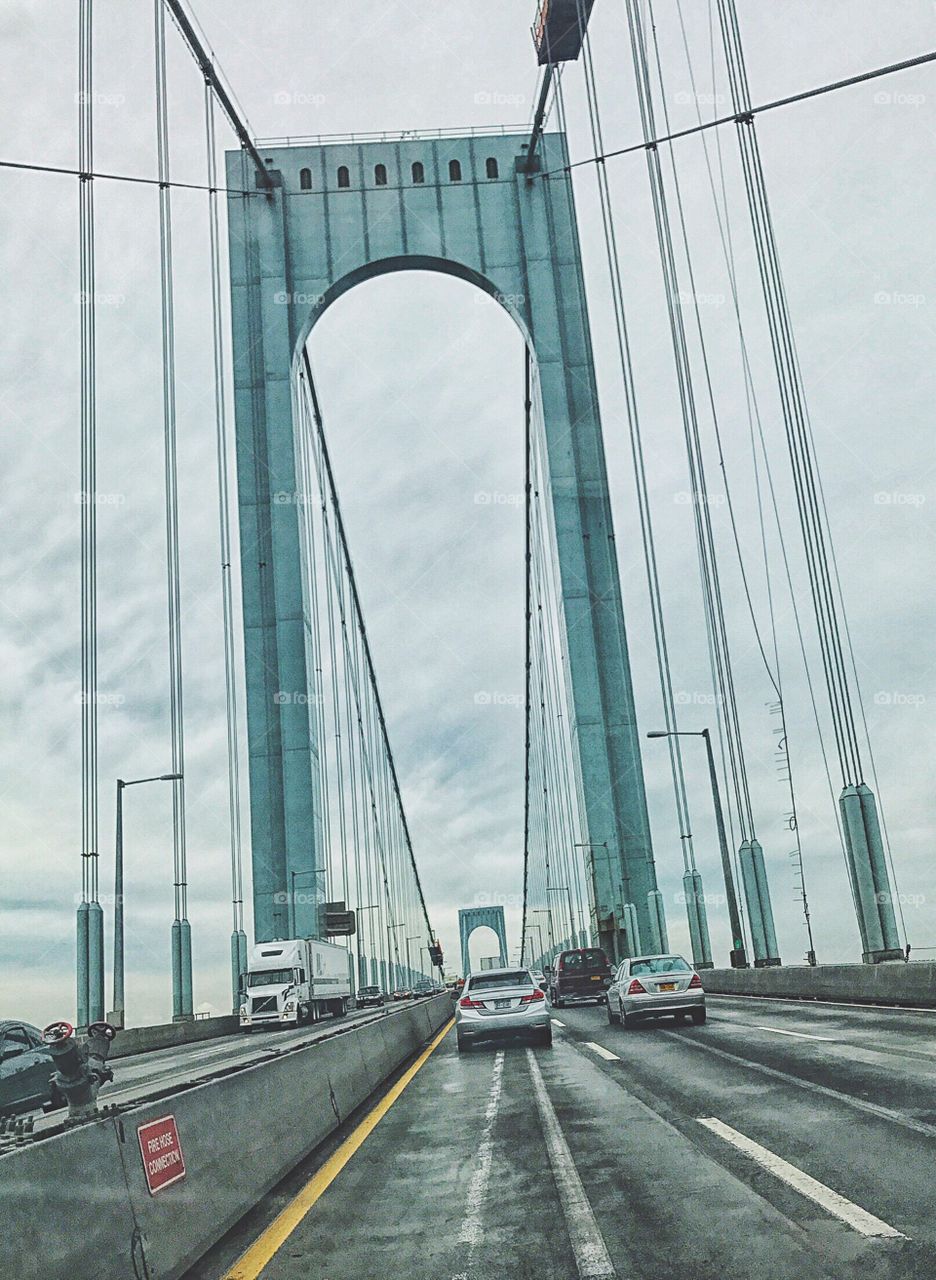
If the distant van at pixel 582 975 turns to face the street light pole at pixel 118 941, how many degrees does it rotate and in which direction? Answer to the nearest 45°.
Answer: approximately 135° to its left

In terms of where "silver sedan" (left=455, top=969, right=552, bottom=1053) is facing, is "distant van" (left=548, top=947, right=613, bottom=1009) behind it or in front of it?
in front

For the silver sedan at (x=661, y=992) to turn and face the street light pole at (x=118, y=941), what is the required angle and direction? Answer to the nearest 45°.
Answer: approximately 45° to its left

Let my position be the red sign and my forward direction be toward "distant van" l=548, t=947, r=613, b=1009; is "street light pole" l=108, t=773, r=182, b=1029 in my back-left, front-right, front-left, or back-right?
front-left

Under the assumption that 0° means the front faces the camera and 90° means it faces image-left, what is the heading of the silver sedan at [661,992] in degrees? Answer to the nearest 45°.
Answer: approximately 180°

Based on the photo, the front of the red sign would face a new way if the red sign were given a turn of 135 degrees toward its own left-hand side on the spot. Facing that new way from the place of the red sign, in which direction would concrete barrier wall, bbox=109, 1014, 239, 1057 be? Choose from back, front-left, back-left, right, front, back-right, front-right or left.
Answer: front

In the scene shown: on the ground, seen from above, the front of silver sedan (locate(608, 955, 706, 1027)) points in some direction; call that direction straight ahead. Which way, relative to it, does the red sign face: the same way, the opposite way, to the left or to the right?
to the right

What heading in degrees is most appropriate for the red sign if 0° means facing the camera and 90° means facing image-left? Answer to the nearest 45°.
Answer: approximately 315°

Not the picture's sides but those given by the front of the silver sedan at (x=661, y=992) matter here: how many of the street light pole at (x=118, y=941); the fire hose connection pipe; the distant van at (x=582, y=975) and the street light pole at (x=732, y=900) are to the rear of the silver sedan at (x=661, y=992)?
1

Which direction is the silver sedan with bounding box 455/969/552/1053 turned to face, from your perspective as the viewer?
facing away from the viewer

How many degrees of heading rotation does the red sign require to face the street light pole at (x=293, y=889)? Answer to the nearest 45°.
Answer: approximately 135° to its left

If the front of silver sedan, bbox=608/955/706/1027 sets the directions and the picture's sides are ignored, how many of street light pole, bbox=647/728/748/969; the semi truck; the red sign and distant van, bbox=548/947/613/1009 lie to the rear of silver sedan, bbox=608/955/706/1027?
1

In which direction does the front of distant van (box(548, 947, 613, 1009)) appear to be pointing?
away from the camera

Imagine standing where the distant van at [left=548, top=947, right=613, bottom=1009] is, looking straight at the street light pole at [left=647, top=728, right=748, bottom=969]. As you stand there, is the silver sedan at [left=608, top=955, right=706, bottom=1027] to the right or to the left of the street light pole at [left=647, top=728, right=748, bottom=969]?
right
